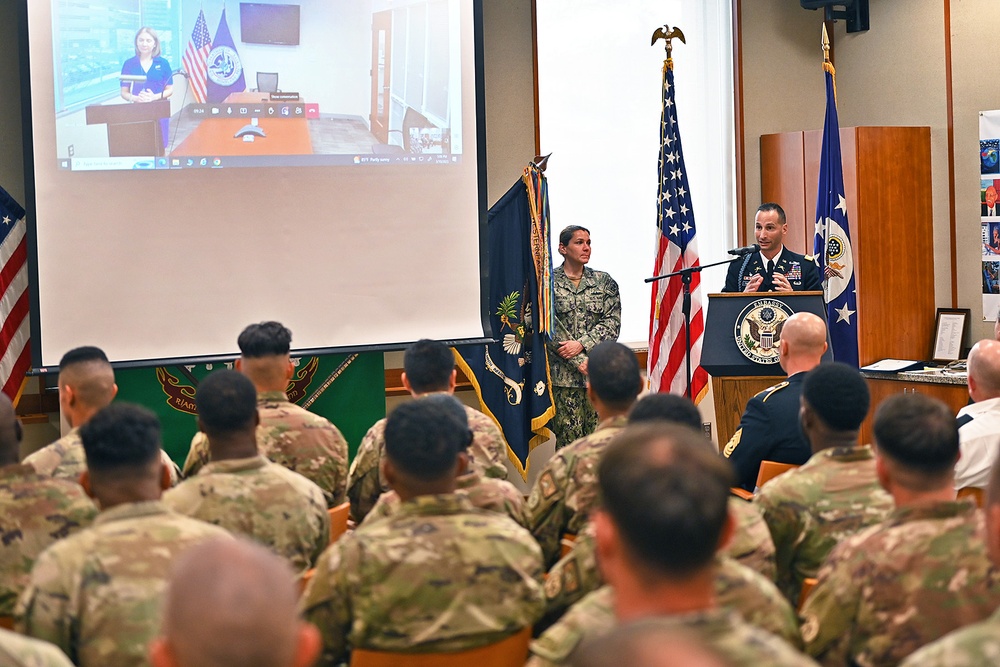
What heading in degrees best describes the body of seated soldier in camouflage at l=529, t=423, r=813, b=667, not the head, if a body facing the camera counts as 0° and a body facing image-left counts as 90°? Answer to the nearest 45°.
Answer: approximately 180°

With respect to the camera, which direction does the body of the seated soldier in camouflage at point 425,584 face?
away from the camera

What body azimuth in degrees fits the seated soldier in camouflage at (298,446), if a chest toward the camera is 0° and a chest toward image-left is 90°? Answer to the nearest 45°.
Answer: approximately 180°

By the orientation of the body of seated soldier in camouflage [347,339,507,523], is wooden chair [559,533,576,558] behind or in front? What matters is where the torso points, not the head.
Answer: behind

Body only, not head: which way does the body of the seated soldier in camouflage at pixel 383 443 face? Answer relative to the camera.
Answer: away from the camera

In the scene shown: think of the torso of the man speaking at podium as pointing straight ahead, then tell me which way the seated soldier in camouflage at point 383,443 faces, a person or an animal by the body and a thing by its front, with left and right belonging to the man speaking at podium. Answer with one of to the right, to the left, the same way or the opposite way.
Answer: the opposite way

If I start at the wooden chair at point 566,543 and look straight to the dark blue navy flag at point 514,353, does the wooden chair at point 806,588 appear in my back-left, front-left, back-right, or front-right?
back-right
